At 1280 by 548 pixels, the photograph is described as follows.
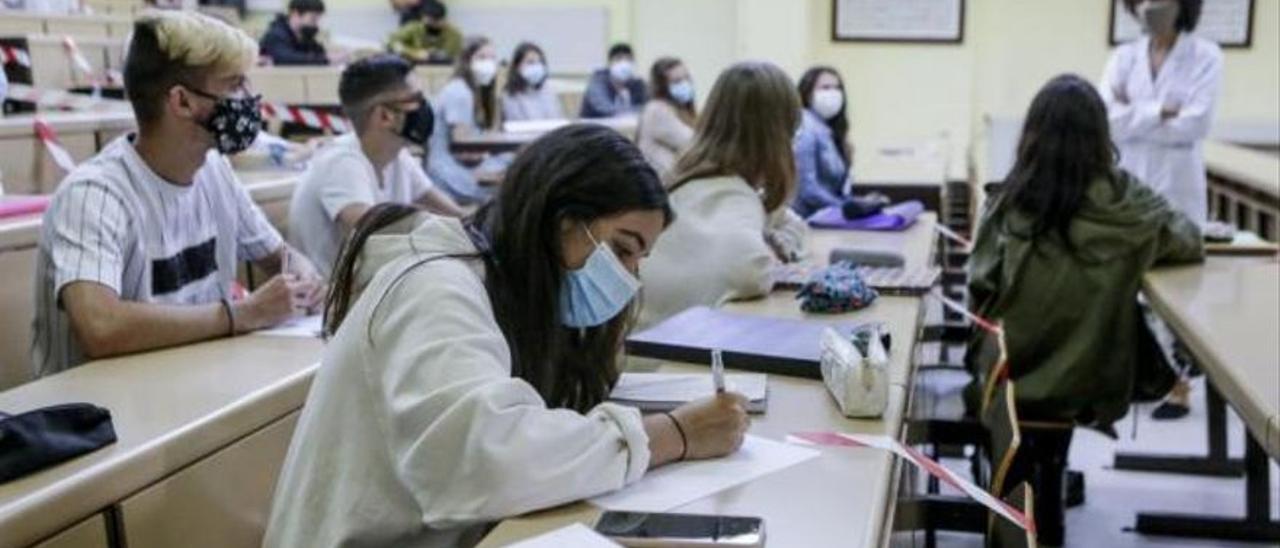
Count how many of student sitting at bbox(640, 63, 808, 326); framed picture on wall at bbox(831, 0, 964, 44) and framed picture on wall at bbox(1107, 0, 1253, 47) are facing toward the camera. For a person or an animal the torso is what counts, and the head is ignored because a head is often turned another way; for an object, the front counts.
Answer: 2

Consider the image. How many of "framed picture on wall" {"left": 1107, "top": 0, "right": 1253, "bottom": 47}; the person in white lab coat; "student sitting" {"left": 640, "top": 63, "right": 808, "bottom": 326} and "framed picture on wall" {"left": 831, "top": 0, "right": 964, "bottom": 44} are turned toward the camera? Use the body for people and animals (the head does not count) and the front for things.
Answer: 3

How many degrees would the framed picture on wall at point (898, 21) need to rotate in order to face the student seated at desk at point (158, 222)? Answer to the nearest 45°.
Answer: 0° — it already faces them

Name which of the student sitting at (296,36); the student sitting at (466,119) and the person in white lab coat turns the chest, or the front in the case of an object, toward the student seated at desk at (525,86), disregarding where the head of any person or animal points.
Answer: the student sitting at (296,36)

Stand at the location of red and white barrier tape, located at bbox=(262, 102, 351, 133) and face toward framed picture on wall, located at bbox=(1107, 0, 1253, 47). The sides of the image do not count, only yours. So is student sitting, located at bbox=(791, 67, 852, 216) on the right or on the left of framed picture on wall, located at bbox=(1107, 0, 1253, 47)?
right

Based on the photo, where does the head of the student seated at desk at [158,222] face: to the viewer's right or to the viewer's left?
to the viewer's right

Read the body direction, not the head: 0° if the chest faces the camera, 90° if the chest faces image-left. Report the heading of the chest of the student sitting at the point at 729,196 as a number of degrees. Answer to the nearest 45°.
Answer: approximately 225°

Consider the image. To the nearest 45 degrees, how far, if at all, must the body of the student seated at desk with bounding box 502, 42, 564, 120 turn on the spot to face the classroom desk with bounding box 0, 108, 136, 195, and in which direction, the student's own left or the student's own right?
approximately 45° to the student's own right

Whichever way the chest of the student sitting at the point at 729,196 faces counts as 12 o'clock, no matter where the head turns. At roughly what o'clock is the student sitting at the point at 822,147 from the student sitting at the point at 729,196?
the student sitting at the point at 822,147 is roughly at 11 o'clock from the student sitting at the point at 729,196.
